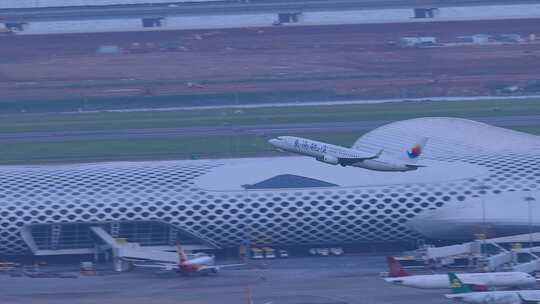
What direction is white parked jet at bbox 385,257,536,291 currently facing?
to the viewer's right

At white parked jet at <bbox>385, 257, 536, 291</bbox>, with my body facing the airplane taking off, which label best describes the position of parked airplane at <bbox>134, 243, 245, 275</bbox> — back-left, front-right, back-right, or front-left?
front-left

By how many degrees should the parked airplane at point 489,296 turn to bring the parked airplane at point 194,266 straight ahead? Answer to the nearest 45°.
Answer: approximately 180°

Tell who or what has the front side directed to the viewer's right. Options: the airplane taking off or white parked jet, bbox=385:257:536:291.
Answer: the white parked jet

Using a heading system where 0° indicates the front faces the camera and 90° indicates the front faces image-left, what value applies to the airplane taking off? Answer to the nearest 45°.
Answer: approximately 90°

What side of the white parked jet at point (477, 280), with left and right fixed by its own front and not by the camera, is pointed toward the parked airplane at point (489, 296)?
right

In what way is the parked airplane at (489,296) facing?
to the viewer's right

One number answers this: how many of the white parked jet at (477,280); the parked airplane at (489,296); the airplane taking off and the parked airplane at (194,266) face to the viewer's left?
1

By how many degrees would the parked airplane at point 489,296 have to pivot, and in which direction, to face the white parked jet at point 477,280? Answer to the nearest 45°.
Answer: approximately 90° to its left

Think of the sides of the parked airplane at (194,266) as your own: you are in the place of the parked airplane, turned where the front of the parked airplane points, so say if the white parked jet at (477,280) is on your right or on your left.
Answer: on your right

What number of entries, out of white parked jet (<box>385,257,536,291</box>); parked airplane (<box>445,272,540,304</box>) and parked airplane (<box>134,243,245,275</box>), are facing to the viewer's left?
0

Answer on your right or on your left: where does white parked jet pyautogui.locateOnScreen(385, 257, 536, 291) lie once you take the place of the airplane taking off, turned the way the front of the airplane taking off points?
on your left
